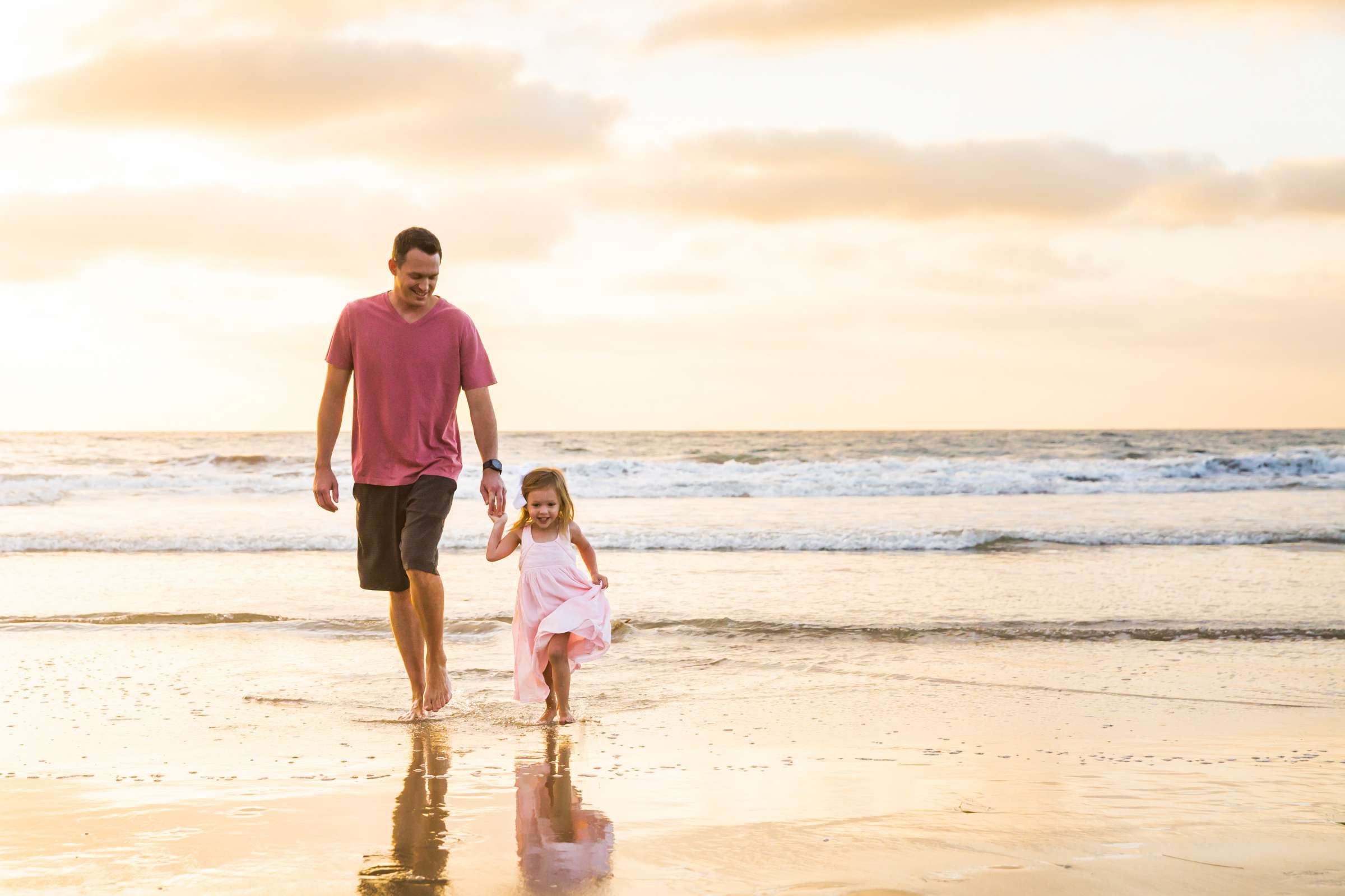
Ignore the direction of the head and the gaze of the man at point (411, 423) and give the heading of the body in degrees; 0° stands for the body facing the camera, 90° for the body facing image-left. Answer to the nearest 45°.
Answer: approximately 0°

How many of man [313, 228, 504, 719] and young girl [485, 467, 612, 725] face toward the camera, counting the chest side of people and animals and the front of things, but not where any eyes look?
2
